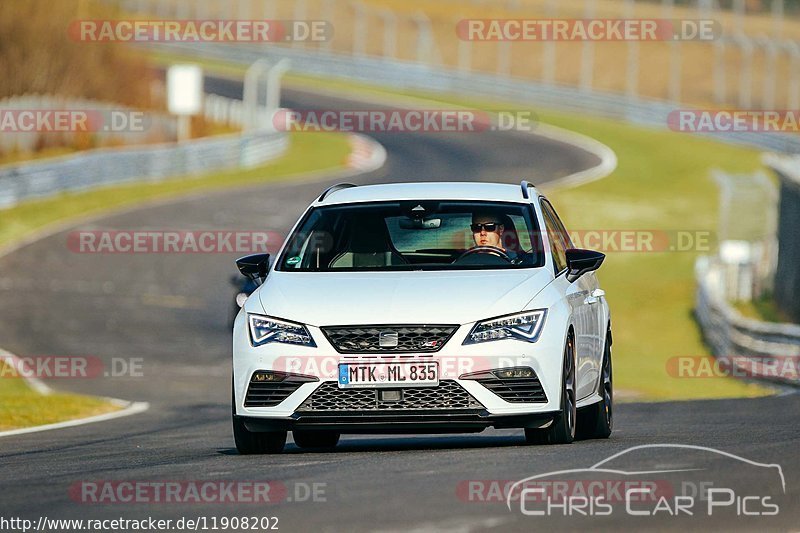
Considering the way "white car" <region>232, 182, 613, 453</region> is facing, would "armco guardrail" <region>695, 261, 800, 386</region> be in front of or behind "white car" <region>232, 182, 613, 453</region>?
behind

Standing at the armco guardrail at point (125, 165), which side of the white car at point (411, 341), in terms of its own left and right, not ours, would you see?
back

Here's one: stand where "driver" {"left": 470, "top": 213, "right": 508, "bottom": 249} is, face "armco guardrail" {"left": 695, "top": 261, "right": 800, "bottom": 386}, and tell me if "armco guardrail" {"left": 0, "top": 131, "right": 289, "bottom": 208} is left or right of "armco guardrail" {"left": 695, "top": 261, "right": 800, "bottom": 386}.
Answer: left

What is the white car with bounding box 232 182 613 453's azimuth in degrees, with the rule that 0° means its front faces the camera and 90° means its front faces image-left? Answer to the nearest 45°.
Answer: approximately 0°
